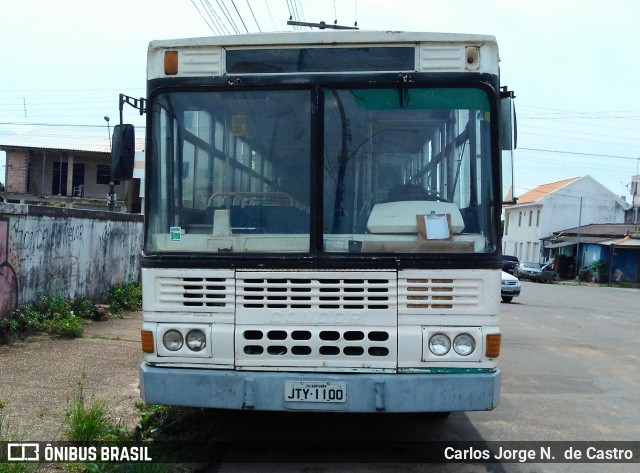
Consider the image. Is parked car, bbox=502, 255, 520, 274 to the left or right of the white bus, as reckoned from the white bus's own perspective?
on its left

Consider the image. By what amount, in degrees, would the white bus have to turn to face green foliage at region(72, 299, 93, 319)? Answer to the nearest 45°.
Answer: approximately 135° to its right

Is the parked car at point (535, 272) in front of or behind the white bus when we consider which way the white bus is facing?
behind

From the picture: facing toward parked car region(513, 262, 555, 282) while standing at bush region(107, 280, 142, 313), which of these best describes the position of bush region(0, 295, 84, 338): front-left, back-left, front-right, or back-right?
back-right

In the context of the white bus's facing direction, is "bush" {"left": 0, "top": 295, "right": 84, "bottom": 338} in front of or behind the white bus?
behind

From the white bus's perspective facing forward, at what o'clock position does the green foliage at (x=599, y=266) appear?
The green foliage is roughly at 7 o'clock from the white bus.

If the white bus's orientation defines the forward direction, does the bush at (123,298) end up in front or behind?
behind

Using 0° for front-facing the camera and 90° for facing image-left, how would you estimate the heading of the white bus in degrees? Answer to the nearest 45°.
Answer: approximately 0°
